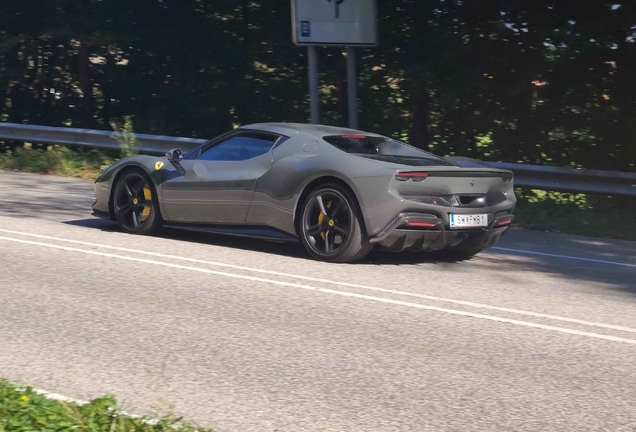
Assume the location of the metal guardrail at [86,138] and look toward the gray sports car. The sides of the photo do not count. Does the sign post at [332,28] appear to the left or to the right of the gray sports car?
left

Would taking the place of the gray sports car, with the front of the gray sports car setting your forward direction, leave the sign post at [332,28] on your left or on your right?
on your right

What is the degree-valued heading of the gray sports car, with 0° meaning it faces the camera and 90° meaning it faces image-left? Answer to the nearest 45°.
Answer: approximately 135°

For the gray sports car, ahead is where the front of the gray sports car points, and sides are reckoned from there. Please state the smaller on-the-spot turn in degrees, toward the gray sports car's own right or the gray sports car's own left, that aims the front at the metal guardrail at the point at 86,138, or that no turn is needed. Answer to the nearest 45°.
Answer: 0° — it already faces it
